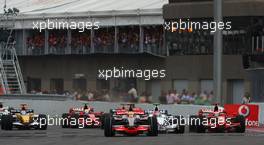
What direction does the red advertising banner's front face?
toward the camera

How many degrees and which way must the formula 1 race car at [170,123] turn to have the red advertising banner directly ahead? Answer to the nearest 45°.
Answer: approximately 90° to its left

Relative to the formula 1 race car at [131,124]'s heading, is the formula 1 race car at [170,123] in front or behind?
behind

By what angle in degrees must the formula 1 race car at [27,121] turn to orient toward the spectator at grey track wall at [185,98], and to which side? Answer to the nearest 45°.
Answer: approximately 135° to its left

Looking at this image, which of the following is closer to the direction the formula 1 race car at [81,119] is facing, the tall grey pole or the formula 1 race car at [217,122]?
the formula 1 race car

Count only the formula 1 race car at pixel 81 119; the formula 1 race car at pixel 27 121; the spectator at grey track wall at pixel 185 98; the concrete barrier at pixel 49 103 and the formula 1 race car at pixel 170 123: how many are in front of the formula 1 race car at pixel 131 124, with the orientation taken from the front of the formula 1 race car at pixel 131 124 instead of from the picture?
0

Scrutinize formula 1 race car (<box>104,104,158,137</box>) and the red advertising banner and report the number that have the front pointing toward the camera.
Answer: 2

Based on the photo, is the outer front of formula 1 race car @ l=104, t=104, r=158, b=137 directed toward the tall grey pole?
no

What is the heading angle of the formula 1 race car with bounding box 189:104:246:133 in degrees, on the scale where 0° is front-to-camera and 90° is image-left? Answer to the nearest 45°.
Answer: approximately 315°

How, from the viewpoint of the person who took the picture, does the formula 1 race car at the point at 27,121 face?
facing the viewer

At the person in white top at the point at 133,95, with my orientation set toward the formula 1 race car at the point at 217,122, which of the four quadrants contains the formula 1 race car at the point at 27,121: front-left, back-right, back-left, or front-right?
front-right

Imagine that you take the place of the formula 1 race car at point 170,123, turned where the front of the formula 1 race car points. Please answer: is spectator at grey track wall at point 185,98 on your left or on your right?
on your left

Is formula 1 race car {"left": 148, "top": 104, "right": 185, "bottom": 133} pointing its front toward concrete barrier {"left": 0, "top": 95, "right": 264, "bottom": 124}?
no

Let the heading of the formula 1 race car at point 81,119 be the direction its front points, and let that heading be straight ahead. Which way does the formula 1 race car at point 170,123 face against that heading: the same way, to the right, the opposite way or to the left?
the same way

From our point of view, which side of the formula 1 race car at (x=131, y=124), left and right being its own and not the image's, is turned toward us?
front

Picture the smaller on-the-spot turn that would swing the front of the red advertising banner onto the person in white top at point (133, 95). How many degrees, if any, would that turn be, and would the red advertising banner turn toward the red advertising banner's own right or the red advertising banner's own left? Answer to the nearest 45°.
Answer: approximately 135° to the red advertising banner's own right
